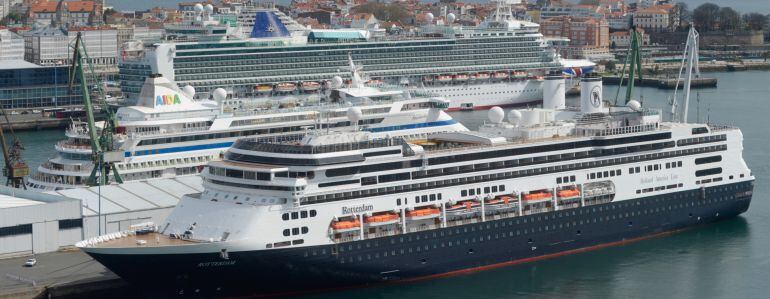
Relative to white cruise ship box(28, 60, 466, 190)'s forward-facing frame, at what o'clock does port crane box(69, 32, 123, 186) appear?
The port crane is roughly at 6 o'clock from the white cruise ship.

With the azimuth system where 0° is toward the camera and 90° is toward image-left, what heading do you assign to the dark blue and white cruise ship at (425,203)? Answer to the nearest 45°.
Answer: approximately 45°

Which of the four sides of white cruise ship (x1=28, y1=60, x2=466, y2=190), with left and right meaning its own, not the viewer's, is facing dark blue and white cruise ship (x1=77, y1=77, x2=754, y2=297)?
right

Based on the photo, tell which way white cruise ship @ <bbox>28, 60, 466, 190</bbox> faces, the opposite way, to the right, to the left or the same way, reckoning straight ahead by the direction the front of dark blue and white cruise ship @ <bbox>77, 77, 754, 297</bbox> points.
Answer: the opposite way

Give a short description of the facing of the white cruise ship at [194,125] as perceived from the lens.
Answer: facing away from the viewer and to the right of the viewer
